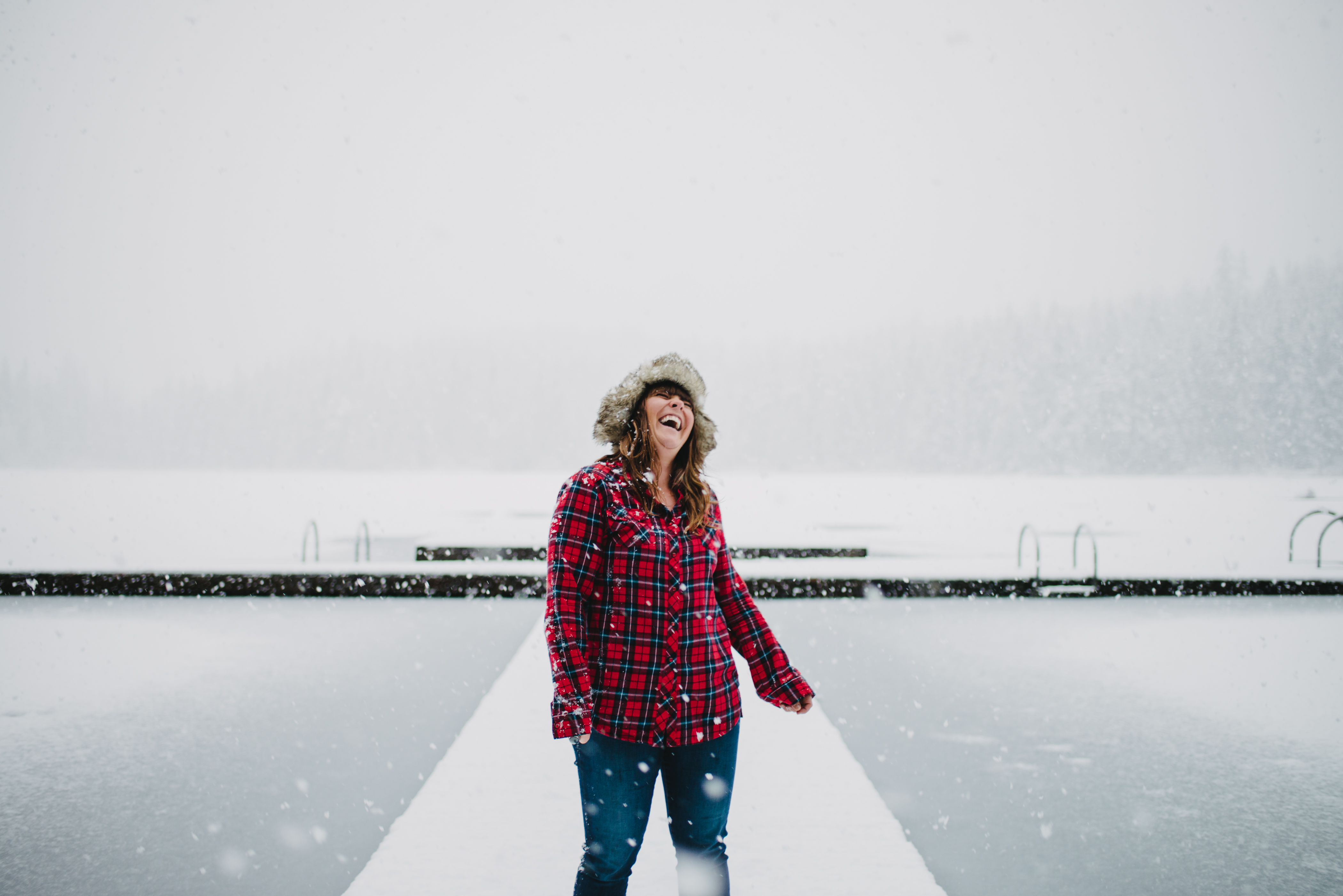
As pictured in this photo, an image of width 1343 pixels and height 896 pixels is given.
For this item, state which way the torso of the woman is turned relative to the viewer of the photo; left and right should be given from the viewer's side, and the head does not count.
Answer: facing the viewer and to the right of the viewer

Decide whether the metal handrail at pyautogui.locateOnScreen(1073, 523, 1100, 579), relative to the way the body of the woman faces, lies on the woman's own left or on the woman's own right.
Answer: on the woman's own left

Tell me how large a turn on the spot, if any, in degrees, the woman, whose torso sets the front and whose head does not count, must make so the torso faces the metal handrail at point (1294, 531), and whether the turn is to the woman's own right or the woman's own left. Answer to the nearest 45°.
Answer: approximately 90° to the woman's own left
